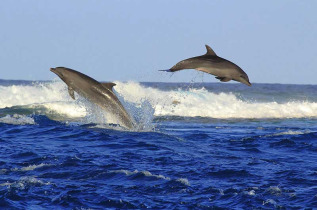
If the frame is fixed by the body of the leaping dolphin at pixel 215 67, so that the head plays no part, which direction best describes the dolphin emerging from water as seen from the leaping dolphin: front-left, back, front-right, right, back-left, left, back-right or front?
back-left

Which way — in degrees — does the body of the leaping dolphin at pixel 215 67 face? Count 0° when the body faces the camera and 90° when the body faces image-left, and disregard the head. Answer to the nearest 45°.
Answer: approximately 270°
